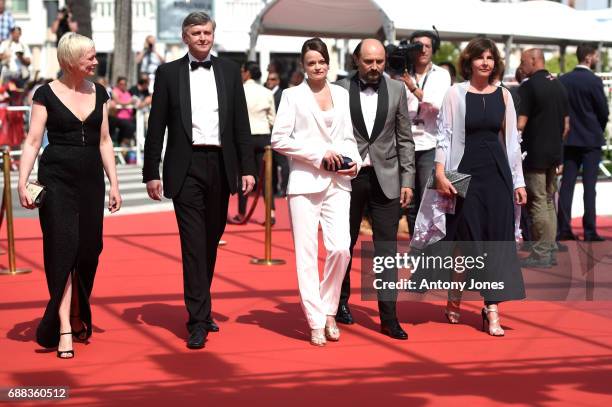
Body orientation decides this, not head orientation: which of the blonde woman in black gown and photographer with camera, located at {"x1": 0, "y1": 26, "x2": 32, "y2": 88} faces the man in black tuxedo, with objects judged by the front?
the photographer with camera

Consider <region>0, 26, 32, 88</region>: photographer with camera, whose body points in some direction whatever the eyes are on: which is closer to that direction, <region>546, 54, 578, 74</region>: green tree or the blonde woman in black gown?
the blonde woman in black gown

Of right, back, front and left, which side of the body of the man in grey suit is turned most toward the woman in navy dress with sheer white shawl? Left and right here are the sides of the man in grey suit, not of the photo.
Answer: left

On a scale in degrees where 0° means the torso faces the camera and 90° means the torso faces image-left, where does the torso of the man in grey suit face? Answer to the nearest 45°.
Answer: approximately 0°

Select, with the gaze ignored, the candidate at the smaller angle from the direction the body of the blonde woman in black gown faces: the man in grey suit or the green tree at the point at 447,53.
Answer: the man in grey suit

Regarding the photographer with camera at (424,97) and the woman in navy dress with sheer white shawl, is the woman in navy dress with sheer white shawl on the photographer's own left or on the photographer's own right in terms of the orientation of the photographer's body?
on the photographer's own left

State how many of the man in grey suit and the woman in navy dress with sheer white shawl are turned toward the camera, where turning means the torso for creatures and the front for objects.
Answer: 2

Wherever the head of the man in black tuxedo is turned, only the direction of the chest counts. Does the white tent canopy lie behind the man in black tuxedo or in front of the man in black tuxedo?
behind

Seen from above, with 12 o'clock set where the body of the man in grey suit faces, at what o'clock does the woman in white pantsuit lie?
The woman in white pantsuit is roughly at 2 o'clock from the man in grey suit.
